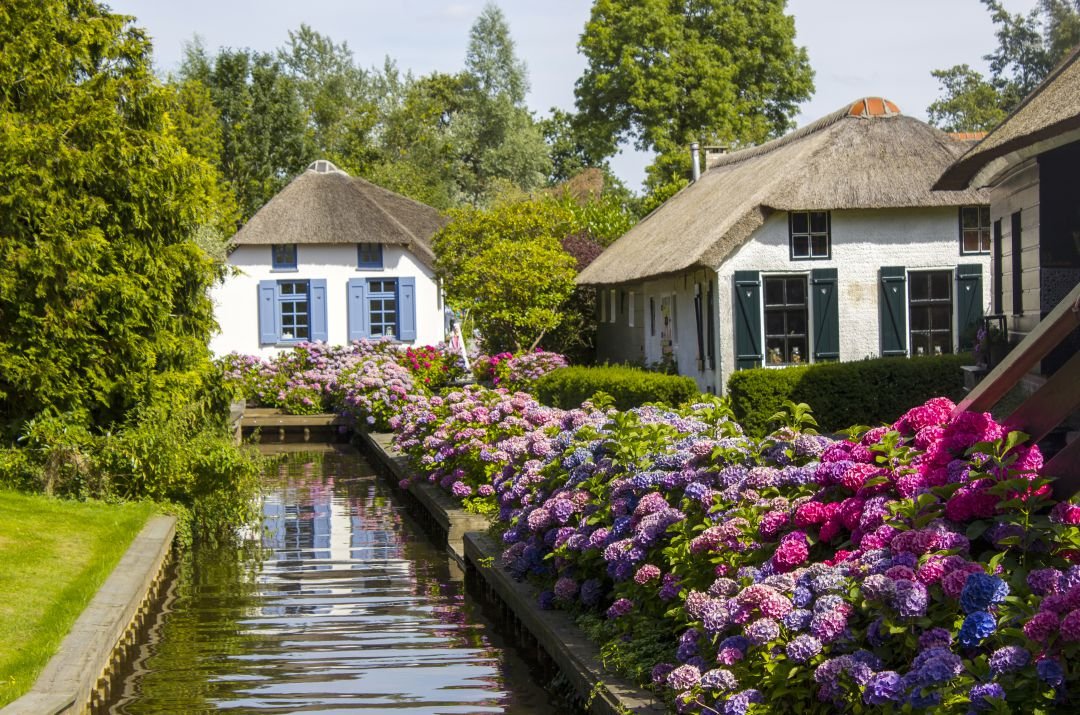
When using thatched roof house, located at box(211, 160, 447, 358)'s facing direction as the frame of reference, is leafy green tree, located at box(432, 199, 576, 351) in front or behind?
in front

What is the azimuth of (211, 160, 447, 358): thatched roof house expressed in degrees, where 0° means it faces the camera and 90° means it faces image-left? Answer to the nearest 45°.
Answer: approximately 0°

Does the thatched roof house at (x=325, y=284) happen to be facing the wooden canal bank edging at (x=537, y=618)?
yes

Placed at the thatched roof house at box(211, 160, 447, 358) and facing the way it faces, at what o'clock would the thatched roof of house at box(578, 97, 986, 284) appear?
the thatched roof of house at box(578, 97, 986, 284) is roughly at 11 o'clock from the thatched roof house at box(211, 160, 447, 358).

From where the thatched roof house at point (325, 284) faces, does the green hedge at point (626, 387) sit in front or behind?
in front

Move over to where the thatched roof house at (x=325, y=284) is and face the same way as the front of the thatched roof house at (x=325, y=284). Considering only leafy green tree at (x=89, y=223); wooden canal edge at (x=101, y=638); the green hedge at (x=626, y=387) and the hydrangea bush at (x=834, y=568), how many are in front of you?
4

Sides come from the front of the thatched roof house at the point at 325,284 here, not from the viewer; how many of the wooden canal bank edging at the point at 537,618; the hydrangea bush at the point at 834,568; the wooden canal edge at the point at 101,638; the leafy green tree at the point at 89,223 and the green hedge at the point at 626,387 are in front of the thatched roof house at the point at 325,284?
5

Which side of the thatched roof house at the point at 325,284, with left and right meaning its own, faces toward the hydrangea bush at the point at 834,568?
front

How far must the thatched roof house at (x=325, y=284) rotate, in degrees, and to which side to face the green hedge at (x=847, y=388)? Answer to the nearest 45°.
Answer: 0° — it already faces it
